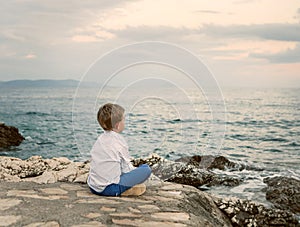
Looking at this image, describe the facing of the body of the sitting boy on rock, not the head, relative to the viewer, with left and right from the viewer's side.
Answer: facing away from the viewer and to the right of the viewer

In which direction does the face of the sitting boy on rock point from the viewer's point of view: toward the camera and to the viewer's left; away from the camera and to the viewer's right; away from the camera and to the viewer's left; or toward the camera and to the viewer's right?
away from the camera and to the viewer's right

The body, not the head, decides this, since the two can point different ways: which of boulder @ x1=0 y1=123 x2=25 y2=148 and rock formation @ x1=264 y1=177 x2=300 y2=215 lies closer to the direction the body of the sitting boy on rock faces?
the rock formation

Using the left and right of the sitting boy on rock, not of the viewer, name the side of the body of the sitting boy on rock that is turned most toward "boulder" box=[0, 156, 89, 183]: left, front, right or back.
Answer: left

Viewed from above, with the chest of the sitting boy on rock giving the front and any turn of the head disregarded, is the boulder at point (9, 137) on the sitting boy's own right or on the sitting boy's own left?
on the sitting boy's own left
